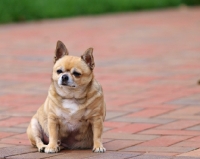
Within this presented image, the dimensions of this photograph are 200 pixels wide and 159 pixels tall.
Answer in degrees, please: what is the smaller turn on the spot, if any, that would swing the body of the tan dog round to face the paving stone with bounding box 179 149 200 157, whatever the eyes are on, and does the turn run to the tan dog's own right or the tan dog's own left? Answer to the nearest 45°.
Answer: approximately 90° to the tan dog's own left

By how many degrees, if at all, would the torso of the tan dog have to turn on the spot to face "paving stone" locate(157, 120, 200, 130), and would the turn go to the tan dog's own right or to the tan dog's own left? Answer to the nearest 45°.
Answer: approximately 135° to the tan dog's own left

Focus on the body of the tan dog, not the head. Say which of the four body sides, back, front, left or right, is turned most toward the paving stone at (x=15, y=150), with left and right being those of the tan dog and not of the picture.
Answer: right

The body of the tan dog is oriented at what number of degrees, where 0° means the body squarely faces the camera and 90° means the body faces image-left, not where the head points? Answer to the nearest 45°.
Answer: approximately 0°

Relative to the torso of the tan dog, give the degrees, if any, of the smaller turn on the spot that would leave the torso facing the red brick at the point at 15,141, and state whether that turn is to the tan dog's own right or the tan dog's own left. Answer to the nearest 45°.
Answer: approximately 135° to the tan dog's own right

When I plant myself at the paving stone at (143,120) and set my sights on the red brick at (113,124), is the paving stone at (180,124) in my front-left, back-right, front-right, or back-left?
back-left

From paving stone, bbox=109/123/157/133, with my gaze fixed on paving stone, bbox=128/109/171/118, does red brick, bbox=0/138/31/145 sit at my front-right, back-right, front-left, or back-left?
back-left

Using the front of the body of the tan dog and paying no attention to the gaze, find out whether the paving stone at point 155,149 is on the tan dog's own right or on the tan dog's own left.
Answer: on the tan dog's own left

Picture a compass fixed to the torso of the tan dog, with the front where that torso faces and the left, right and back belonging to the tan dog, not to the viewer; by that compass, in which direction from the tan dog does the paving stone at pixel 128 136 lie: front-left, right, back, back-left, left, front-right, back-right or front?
back-left
